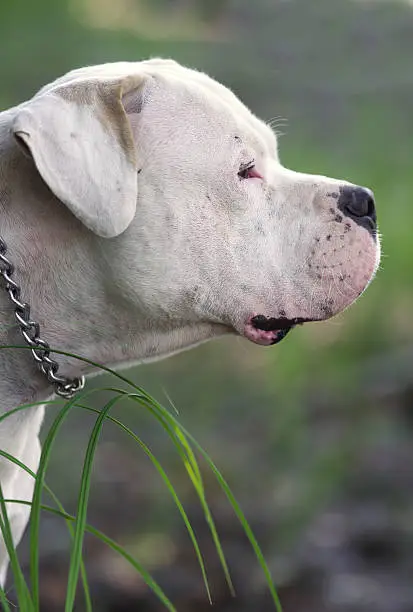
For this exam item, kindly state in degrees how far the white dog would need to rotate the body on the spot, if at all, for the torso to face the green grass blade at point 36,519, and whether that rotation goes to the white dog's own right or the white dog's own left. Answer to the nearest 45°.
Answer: approximately 90° to the white dog's own right

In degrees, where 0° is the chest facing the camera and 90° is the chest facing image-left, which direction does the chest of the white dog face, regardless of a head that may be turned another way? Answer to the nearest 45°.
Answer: approximately 270°
